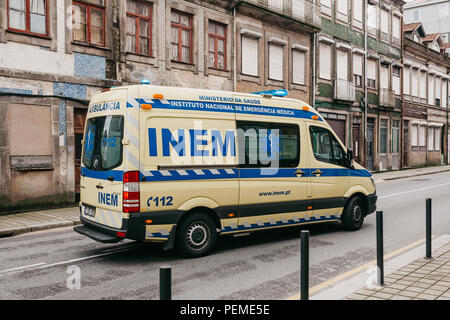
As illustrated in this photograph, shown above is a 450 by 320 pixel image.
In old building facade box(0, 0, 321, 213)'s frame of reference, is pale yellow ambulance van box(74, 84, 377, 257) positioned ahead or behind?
ahead

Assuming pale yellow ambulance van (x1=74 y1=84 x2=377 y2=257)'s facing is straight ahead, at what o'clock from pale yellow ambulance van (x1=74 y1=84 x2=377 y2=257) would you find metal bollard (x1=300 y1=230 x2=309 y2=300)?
The metal bollard is roughly at 4 o'clock from the pale yellow ambulance van.

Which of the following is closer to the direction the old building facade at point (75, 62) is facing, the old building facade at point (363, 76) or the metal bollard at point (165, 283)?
the metal bollard

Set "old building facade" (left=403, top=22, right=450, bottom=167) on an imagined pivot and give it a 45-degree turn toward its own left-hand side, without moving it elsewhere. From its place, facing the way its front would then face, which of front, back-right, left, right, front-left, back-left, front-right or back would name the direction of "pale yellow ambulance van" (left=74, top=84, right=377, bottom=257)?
right

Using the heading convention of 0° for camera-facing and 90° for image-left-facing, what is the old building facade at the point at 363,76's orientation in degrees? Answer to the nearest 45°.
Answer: approximately 315°

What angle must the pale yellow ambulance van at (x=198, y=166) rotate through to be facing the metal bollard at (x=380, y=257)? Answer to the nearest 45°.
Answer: approximately 90° to its right

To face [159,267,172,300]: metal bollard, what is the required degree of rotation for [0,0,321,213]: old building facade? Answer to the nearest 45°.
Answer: approximately 45° to its right

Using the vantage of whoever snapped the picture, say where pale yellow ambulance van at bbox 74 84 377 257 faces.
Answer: facing away from the viewer and to the right of the viewer

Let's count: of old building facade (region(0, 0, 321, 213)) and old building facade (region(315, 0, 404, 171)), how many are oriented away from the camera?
0

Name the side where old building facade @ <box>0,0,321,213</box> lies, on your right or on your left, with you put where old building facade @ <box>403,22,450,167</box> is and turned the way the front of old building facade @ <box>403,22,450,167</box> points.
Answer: on your right

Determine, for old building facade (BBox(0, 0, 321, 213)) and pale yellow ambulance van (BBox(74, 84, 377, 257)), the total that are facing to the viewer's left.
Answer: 0

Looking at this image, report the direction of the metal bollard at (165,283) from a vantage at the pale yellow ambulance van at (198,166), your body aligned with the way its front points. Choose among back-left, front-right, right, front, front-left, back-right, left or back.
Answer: back-right

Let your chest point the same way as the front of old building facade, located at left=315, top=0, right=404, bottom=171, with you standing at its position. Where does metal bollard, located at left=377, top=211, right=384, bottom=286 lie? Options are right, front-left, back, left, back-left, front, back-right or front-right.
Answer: front-right

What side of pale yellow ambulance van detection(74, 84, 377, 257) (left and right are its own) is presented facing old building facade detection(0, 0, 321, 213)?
left

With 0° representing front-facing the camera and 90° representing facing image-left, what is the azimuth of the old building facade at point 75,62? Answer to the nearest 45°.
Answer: approximately 315°
